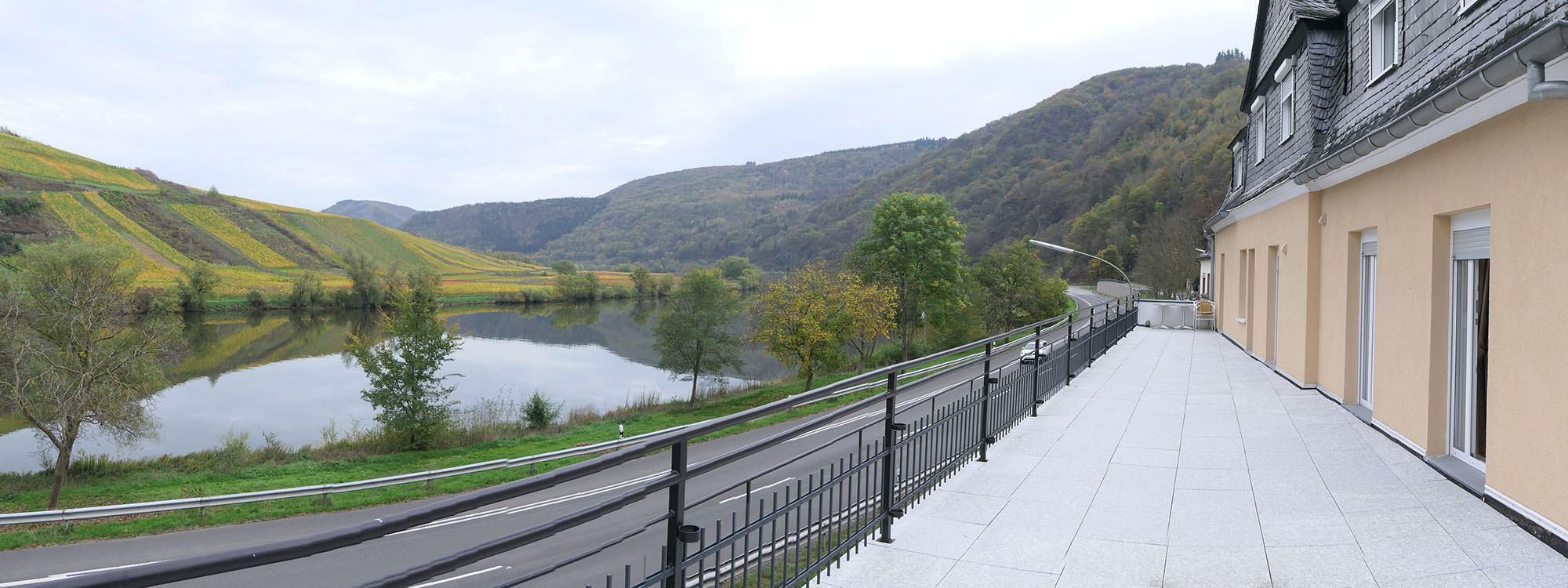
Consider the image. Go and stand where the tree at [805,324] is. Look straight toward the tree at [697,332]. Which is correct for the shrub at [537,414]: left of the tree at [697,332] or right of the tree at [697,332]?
left

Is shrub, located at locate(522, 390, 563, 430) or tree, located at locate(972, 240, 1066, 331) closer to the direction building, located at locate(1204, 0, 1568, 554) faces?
the shrub

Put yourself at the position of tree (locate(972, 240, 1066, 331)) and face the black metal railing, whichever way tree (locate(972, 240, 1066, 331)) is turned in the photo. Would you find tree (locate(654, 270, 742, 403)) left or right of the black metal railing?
right

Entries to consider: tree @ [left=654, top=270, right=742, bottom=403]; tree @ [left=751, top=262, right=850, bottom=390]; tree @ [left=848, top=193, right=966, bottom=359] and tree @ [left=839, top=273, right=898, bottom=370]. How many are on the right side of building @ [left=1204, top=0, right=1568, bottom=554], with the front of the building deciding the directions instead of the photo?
4

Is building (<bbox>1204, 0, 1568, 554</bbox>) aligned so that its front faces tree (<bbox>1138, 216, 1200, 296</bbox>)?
no

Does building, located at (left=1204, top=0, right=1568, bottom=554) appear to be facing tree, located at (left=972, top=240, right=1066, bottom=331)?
no

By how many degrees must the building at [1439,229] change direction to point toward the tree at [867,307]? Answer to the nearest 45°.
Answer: approximately 90° to its right

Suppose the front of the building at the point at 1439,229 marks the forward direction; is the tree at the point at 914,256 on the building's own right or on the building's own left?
on the building's own right

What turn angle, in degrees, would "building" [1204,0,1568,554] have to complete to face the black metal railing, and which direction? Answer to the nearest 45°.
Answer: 0° — it already faces it

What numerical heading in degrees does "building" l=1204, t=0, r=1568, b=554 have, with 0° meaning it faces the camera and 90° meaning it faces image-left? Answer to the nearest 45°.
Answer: approximately 45°

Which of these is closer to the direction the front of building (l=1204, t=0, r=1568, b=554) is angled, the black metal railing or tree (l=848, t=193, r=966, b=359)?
the black metal railing

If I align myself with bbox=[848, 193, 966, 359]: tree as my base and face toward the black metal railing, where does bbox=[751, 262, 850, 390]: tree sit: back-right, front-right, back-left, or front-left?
front-right
